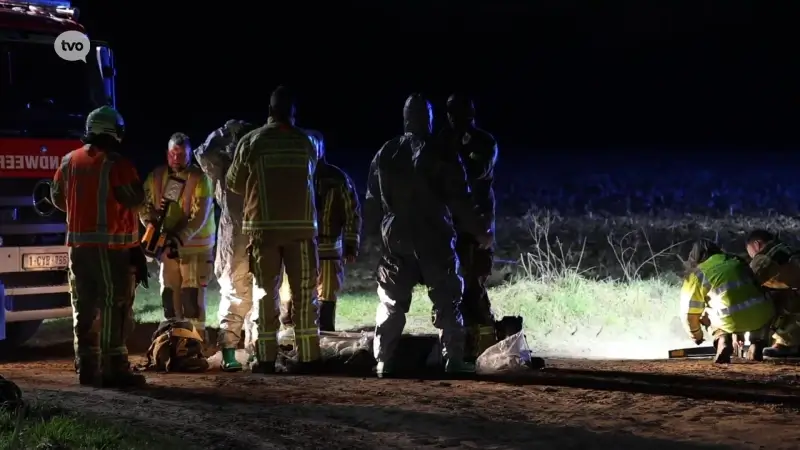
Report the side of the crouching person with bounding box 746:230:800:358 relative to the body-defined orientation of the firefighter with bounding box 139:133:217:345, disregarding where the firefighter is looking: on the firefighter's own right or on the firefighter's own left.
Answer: on the firefighter's own left

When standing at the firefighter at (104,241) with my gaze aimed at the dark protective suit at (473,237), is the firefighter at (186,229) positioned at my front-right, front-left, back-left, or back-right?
front-left

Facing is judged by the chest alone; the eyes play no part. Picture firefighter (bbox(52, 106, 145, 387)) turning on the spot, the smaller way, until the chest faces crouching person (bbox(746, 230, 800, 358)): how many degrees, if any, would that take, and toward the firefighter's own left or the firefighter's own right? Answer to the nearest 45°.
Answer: approximately 45° to the firefighter's own right

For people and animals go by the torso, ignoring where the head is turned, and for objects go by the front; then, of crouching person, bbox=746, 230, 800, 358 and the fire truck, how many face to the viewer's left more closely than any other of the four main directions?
1

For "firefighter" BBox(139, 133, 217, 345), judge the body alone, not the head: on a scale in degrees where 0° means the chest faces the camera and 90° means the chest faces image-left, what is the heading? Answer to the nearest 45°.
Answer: approximately 45°

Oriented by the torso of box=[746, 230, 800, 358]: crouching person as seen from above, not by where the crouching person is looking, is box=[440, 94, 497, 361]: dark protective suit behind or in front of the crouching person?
in front

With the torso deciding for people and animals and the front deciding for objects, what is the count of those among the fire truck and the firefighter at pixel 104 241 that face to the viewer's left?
0

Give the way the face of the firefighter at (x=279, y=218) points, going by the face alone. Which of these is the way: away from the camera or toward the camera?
away from the camera

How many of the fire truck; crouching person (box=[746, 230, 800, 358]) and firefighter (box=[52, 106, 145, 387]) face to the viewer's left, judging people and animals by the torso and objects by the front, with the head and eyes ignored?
1

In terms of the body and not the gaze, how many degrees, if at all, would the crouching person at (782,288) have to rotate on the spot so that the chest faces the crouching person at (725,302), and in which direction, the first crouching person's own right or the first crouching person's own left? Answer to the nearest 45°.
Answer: approximately 45° to the first crouching person's own left

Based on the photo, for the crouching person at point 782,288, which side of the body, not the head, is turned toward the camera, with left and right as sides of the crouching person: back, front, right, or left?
left

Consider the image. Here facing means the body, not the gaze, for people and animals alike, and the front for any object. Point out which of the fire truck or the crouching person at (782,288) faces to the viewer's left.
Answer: the crouching person

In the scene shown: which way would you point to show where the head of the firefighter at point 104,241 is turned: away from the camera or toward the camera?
away from the camera
